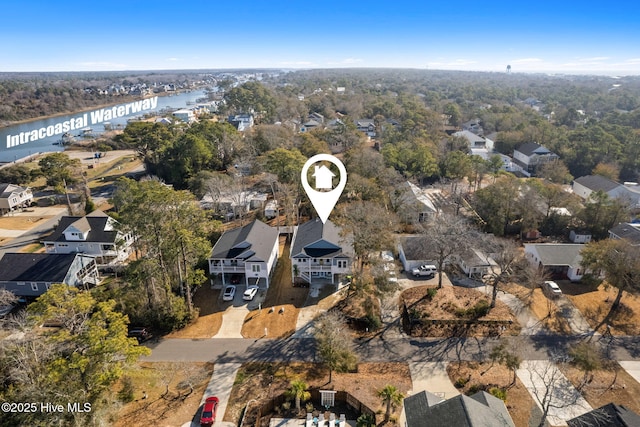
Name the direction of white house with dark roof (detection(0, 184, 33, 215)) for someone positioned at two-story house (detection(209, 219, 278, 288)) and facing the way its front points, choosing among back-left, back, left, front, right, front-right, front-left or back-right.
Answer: back-right

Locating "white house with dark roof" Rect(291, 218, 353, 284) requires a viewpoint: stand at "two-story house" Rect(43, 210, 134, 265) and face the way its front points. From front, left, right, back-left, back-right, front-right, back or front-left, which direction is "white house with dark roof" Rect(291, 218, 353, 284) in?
front-left

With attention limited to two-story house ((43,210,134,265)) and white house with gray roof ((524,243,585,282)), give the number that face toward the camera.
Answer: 2

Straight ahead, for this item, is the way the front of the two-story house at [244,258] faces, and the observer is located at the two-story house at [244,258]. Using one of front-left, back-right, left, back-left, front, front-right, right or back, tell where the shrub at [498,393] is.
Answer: front-left

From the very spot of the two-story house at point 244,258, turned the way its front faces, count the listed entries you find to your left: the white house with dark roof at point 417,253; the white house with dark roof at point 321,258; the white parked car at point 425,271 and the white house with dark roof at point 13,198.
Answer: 3

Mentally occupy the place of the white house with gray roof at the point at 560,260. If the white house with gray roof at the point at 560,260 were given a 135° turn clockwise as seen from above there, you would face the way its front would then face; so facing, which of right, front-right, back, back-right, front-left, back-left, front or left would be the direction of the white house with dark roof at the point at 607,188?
front-right

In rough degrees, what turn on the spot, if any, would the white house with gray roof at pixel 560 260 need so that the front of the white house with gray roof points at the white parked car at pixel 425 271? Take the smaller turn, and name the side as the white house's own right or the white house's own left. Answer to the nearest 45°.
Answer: approximately 45° to the white house's own right

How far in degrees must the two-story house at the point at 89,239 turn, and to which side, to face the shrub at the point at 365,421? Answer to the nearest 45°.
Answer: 0° — it already faces it

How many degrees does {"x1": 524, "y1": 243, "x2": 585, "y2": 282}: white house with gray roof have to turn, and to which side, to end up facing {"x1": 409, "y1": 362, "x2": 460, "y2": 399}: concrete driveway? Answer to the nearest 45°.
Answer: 0° — it already faces it

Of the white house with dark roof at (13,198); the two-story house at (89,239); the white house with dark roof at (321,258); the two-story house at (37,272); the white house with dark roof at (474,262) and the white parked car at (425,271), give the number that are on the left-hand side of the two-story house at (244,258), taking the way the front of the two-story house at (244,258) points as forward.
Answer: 3

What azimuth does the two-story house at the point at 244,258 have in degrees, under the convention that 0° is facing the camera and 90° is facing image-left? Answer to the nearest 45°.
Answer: approximately 0°
